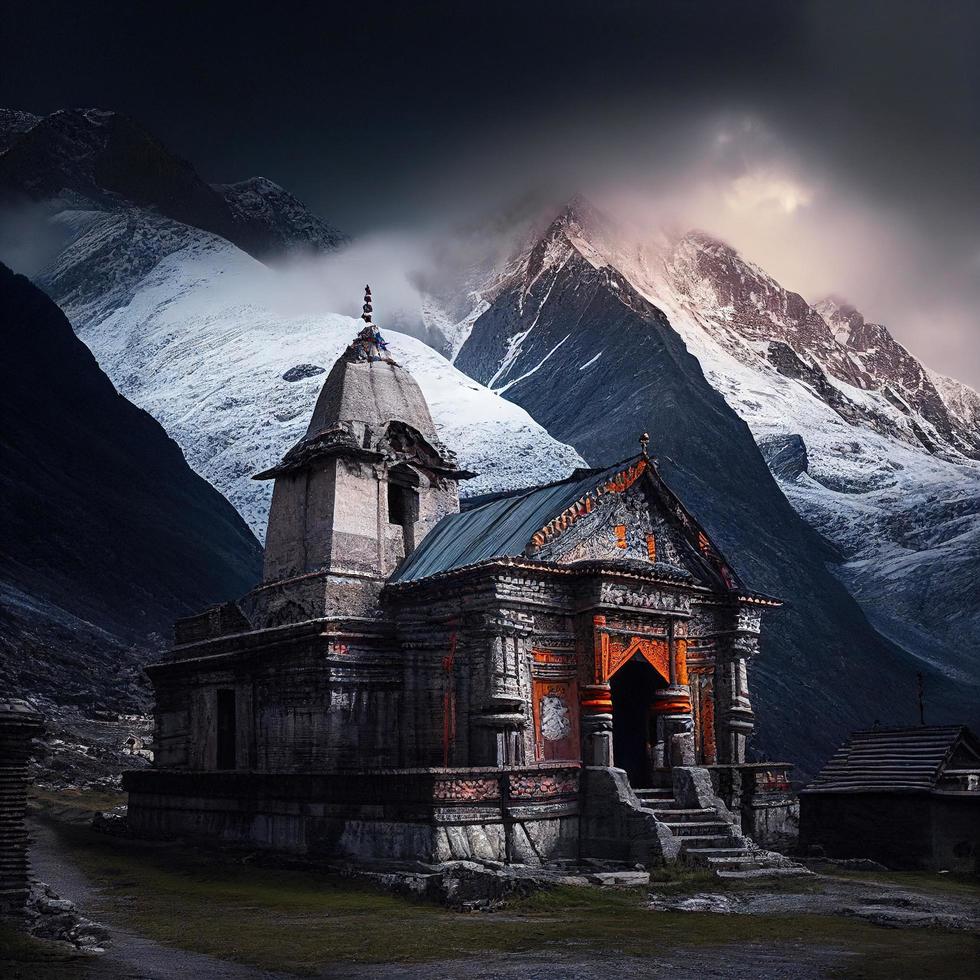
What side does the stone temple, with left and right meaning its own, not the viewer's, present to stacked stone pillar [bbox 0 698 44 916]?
right

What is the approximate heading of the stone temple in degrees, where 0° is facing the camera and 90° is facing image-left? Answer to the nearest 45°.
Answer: approximately 315°

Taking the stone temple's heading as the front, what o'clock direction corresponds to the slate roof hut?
The slate roof hut is roughly at 10 o'clock from the stone temple.

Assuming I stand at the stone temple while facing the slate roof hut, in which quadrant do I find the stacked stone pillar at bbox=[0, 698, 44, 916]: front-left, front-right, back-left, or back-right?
back-right
